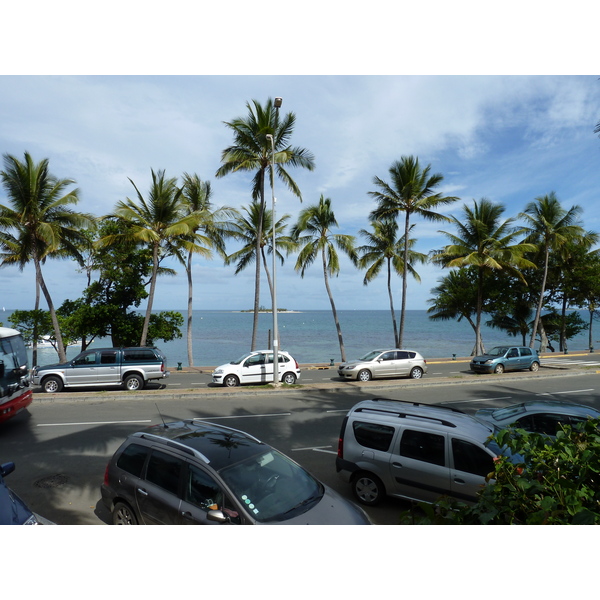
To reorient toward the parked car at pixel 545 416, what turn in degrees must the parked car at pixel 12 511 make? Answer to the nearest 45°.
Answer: approximately 45° to its left

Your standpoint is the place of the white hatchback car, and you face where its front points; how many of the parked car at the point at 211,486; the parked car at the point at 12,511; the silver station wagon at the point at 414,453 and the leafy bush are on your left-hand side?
4

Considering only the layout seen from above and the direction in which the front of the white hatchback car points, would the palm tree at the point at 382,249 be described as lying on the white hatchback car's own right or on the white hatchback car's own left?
on the white hatchback car's own right

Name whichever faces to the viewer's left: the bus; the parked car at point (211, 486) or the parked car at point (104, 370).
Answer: the parked car at point (104, 370)

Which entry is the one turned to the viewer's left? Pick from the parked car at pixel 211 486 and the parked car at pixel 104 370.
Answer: the parked car at pixel 104 370

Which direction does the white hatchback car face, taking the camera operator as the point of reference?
facing to the left of the viewer

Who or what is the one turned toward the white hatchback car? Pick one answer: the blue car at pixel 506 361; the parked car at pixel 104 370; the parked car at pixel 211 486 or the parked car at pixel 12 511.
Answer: the blue car

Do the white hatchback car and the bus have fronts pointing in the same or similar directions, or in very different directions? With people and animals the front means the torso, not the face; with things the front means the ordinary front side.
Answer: very different directions

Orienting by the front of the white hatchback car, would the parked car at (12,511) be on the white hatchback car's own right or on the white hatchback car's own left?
on the white hatchback car's own left

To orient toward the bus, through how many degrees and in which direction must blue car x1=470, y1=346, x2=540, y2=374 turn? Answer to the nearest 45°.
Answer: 0° — it already faces it

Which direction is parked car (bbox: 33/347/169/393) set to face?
to the viewer's left
